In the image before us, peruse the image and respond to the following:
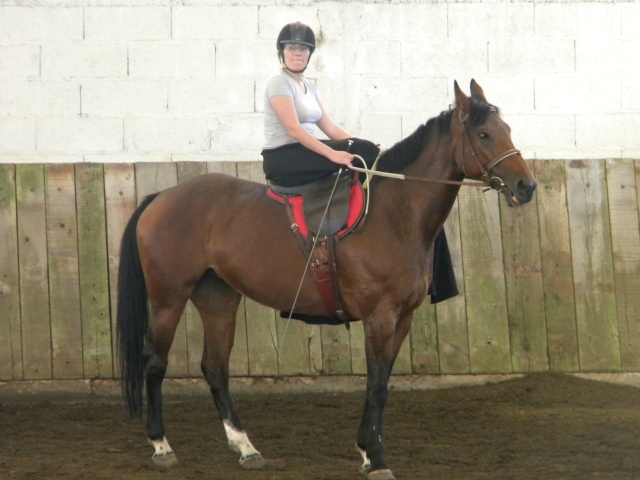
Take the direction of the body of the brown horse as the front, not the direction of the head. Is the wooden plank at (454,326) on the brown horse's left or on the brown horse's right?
on the brown horse's left

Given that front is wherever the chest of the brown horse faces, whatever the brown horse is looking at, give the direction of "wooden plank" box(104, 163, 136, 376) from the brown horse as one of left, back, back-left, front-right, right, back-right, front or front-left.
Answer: back-left

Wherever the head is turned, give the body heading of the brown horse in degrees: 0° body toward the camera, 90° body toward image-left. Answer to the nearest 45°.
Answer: approximately 270°

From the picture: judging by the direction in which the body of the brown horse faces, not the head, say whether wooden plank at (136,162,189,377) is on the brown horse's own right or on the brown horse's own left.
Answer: on the brown horse's own left

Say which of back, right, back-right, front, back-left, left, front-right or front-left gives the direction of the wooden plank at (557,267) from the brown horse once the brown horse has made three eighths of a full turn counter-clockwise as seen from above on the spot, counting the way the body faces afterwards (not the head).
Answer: right

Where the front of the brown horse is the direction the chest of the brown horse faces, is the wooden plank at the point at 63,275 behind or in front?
behind

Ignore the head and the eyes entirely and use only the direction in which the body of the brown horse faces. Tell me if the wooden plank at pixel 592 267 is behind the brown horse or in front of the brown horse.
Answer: in front
